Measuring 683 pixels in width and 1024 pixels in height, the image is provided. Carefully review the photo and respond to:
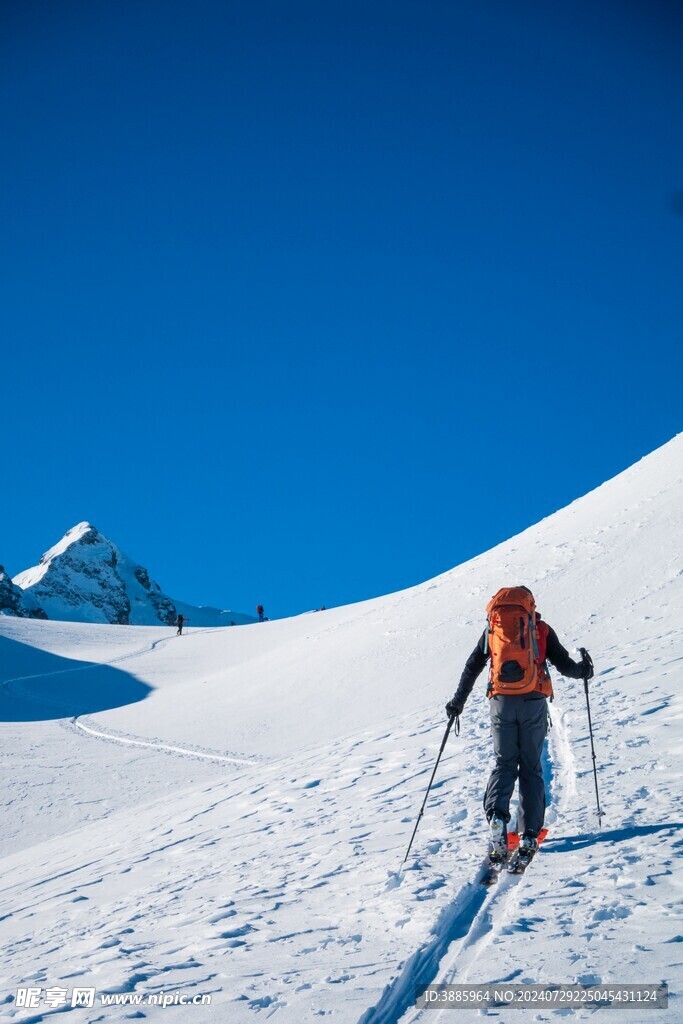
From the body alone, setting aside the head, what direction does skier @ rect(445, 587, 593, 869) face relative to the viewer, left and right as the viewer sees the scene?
facing away from the viewer
